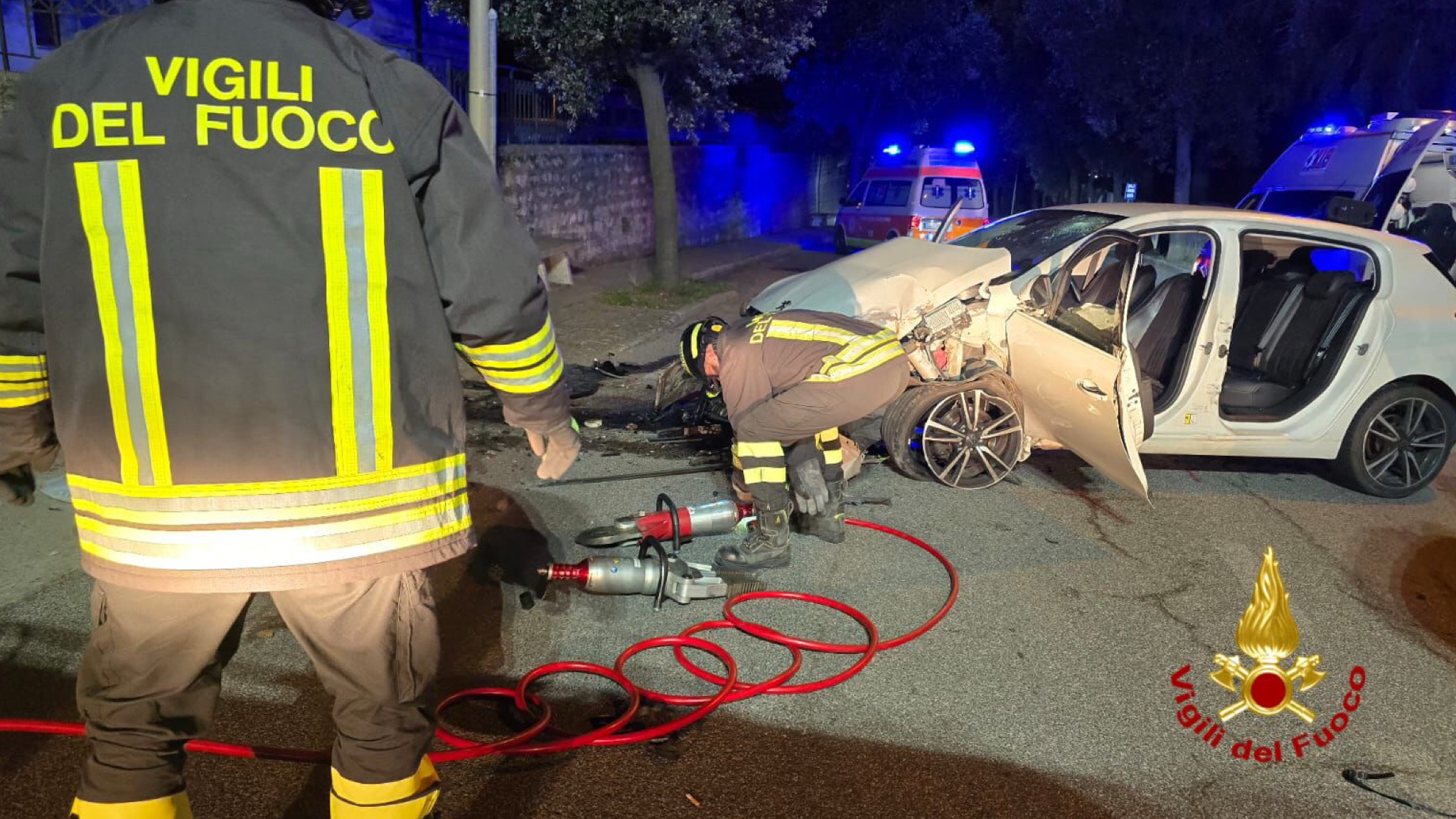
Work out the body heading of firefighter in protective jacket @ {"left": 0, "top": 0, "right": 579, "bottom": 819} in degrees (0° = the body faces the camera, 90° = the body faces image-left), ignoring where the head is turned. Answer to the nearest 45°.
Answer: approximately 180°

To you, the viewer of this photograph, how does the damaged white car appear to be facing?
facing to the left of the viewer

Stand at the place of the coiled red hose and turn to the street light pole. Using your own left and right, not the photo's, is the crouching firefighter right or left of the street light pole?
right

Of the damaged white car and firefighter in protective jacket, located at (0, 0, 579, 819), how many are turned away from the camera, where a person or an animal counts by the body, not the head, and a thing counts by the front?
1

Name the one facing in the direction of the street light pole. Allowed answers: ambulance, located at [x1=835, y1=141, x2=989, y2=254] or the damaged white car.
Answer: the damaged white car

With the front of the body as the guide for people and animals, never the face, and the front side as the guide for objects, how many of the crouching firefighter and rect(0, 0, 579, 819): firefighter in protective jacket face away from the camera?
1

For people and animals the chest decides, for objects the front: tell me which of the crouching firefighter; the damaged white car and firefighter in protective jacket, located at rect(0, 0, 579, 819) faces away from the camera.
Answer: the firefighter in protective jacket

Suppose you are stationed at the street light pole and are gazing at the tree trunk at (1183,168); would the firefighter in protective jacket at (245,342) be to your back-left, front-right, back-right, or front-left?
back-right

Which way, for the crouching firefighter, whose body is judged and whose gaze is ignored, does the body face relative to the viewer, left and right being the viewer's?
facing to the left of the viewer

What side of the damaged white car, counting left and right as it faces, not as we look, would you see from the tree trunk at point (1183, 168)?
right

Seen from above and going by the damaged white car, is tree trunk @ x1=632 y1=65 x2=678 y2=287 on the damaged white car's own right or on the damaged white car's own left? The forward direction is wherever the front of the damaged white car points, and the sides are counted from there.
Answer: on the damaged white car's own right

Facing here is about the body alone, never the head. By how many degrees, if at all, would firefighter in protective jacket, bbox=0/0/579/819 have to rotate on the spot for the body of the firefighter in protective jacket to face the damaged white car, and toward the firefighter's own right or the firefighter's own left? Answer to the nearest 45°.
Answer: approximately 45° to the firefighter's own right

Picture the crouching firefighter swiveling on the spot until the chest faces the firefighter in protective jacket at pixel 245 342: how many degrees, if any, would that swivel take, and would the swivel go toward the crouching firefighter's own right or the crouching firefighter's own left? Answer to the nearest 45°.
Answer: approximately 90° to the crouching firefighter's own left
